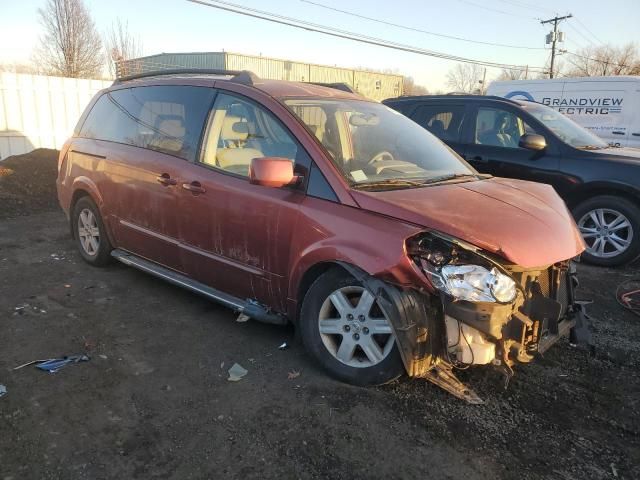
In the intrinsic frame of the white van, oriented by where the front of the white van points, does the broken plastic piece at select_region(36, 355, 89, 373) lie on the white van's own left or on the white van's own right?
on the white van's own right

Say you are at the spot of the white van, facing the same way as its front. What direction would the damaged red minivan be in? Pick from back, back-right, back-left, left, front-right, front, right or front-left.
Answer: right

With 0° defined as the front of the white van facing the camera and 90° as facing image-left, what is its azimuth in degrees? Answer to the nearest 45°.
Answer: approximately 270°

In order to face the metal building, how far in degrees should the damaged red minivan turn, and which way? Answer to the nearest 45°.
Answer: approximately 135° to its left

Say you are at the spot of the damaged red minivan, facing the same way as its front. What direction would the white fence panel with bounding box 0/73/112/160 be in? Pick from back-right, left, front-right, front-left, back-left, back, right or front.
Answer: back

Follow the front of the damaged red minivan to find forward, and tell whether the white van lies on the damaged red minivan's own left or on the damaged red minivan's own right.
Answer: on the damaged red minivan's own left

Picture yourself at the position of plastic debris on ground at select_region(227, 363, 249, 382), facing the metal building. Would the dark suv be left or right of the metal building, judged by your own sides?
right

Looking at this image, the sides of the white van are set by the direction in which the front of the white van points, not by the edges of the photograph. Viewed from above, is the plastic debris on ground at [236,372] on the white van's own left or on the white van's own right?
on the white van's own right

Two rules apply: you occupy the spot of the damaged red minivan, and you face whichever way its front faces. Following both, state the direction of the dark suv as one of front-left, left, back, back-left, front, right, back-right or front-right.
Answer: left
